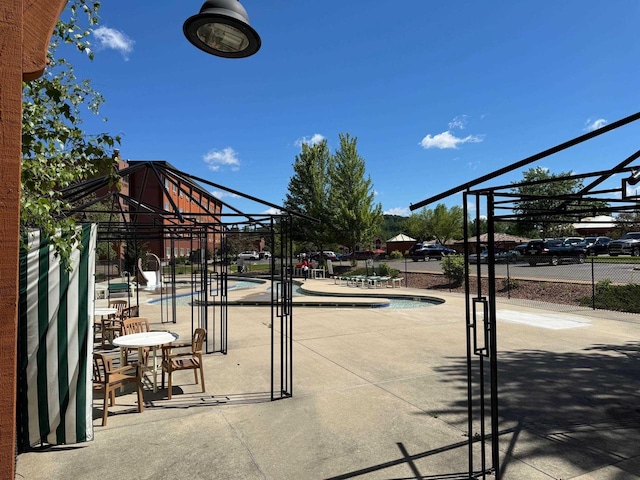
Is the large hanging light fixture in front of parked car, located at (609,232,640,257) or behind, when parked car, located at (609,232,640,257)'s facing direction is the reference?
in front

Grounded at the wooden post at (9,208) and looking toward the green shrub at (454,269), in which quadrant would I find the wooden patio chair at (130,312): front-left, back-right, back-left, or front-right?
front-left

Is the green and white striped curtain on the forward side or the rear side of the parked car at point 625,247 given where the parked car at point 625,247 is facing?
on the forward side

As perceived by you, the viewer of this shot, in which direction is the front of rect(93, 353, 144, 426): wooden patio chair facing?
facing away from the viewer and to the right of the viewer

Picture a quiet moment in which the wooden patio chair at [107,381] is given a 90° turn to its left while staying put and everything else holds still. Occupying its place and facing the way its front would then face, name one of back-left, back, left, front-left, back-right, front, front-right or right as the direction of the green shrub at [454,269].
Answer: right

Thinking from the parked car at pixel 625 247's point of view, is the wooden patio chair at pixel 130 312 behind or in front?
in front

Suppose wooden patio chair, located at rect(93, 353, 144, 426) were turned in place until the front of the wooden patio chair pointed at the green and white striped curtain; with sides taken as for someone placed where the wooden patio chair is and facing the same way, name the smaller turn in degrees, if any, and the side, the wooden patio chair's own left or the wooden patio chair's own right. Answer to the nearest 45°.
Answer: approximately 180°

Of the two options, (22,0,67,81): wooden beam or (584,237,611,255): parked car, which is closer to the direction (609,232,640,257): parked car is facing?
the wooden beam

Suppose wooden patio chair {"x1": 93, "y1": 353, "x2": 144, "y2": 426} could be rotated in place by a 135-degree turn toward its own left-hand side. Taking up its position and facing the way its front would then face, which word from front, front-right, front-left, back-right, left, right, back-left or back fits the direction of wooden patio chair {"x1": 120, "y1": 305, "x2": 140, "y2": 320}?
right

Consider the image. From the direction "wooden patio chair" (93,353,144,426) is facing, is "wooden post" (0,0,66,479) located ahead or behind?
behind

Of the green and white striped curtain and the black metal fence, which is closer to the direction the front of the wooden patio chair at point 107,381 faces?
the black metal fence
